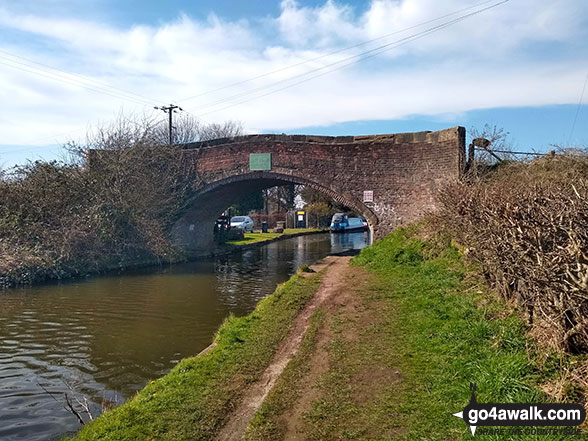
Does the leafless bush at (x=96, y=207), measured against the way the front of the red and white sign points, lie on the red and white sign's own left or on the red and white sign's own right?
on the red and white sign's own right

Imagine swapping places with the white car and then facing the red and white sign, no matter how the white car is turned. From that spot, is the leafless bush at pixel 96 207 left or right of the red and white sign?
right

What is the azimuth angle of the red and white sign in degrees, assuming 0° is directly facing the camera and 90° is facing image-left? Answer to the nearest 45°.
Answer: approximately 0°

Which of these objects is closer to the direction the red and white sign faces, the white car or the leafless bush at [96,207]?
the leafless bush

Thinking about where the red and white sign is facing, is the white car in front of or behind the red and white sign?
behind
